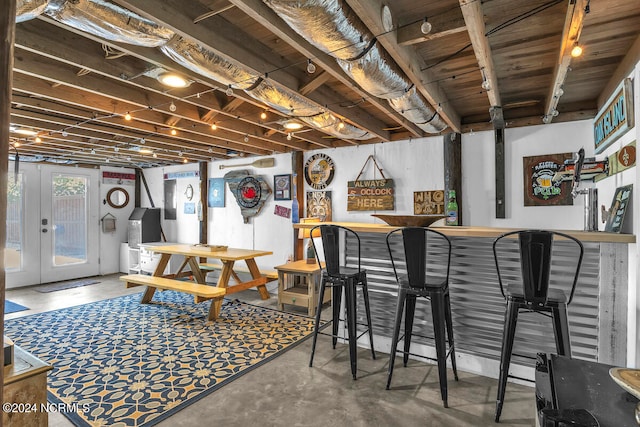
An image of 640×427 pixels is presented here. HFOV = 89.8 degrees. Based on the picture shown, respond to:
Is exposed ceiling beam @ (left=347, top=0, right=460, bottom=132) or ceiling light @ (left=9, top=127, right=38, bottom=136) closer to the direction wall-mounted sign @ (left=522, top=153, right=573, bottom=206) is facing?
the exposed ceiling beam

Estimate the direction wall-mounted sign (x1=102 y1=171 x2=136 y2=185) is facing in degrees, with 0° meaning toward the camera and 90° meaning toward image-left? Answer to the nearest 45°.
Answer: approximately 315°

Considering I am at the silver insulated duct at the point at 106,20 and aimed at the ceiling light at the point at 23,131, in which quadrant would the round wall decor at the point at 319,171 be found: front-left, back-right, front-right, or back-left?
front-right

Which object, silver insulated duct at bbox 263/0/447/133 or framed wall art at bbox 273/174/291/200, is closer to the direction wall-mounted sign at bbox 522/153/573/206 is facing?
the silver insulated duct

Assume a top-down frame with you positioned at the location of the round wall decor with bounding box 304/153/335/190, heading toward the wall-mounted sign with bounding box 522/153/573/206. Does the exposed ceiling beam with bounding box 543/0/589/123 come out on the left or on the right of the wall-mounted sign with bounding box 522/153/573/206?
right

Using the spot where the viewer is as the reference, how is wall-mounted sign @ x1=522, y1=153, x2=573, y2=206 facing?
facing the viewer

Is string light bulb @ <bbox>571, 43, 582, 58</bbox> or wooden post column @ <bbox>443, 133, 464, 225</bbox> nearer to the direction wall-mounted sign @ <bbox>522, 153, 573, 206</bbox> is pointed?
the string light bulb

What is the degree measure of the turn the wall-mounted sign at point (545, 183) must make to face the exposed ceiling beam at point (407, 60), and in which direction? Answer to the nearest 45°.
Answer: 0° — it already faces it

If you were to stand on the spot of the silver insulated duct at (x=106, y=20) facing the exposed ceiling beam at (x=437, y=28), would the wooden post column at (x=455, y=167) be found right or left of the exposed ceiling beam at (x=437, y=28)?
left

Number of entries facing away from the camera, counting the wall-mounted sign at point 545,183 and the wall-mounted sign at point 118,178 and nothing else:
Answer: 0

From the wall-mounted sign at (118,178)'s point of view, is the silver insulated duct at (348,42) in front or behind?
in front

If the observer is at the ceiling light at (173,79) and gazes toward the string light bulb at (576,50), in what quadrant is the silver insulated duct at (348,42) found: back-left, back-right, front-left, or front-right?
front-right

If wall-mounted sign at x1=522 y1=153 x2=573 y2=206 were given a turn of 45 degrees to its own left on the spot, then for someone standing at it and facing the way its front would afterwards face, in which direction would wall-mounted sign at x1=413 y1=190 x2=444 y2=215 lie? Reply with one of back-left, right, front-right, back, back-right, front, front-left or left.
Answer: back-right

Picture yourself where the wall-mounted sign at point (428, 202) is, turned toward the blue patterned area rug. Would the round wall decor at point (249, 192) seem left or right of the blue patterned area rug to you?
right

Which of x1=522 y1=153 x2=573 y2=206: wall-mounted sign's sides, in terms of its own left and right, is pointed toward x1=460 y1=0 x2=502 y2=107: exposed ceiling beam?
front

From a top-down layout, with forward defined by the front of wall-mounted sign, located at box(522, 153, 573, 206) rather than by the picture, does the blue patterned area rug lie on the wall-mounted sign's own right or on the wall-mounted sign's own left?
on the wall-mounted sign's own right

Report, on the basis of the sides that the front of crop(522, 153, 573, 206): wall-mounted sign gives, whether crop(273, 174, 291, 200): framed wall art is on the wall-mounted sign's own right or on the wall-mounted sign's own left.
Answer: on the wall-mounted sign's own right
